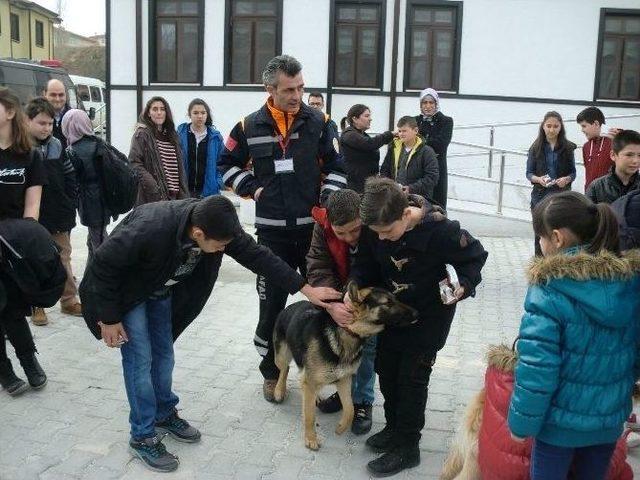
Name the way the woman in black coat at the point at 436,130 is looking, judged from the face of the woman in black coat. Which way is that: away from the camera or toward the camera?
toward the camera

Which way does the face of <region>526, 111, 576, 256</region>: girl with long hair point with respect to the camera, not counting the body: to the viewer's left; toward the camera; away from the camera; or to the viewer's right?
toward the camera

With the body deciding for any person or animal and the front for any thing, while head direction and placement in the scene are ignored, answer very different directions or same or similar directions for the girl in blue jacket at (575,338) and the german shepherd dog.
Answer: very different directions

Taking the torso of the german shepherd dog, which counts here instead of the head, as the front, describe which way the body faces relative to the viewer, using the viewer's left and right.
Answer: facing the viewer and to the right of the viewer

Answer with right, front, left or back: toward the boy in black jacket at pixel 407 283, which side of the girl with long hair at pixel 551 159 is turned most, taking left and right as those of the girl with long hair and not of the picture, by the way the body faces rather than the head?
front

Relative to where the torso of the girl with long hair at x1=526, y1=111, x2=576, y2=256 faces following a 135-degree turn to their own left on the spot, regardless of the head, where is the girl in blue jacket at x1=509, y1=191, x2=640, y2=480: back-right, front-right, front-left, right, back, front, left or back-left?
back-right

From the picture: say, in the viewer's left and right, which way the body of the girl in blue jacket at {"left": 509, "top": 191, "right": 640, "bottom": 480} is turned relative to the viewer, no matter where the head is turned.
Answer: facing away from the viewer and to the left of the viewer

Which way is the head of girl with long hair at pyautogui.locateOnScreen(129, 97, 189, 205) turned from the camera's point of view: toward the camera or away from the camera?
toward the camera

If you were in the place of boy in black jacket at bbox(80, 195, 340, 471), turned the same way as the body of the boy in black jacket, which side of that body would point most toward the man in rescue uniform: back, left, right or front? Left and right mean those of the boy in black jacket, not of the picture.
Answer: left

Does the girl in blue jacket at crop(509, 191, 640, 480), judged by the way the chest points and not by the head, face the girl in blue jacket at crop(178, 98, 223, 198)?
yes

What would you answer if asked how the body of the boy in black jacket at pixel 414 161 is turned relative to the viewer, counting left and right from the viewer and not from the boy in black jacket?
facing the viewer and to the left of the viewer

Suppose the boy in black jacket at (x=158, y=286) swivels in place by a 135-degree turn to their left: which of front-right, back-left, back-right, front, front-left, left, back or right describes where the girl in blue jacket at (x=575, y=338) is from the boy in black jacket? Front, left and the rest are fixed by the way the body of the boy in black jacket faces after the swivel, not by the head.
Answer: back-right

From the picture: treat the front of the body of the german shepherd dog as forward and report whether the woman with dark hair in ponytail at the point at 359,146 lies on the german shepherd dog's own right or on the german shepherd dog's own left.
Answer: on the german shepherd dog's own left

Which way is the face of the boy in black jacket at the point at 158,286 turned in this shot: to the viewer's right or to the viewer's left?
to the viewer's right

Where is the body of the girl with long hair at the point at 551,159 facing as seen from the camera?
toward the camera

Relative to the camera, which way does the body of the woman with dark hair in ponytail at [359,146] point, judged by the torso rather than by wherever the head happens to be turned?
to the viewer's right

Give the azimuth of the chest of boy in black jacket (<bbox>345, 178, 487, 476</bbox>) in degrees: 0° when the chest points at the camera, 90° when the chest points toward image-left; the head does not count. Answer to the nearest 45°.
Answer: approximately 45°

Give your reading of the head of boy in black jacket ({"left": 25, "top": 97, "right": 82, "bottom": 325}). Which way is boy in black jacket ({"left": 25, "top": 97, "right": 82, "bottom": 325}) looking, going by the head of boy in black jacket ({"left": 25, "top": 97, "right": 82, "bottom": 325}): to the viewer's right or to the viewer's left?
to the viewer's right
